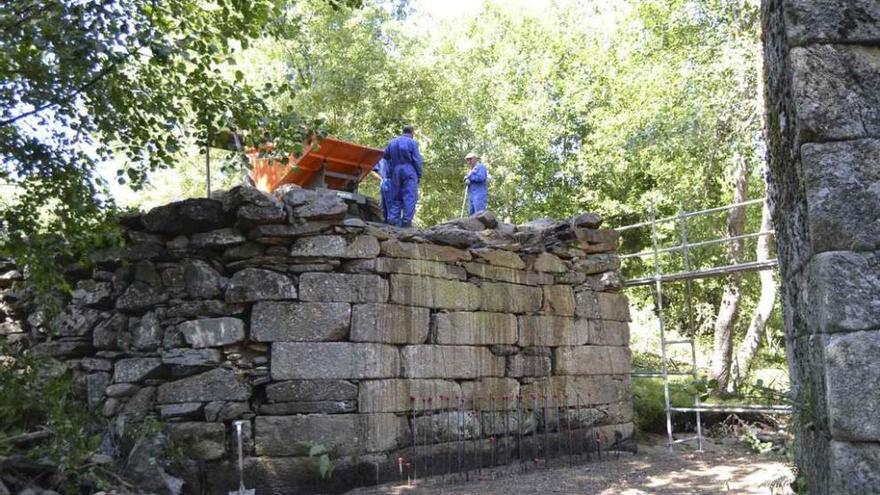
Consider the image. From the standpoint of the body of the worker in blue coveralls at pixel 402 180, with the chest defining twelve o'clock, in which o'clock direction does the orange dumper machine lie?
The orange dumper machine is roughly at 8 o'clock from the worker in blue coveralls.

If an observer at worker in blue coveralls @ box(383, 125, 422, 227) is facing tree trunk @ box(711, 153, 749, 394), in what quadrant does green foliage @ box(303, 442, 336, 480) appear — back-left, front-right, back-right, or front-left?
back-right

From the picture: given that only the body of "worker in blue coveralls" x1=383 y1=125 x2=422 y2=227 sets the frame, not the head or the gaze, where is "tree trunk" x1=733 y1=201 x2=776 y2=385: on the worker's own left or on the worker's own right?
on the worker's own right

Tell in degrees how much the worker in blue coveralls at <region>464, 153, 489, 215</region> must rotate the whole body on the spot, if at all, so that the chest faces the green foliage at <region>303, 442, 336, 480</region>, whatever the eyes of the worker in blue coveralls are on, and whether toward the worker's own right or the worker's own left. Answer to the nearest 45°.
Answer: approximately 90° to the worker's own left

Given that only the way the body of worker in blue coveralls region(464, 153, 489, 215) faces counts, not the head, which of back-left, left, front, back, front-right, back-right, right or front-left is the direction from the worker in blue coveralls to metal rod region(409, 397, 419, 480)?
left

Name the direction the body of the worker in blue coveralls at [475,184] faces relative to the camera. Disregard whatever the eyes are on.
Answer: to the viewer's left

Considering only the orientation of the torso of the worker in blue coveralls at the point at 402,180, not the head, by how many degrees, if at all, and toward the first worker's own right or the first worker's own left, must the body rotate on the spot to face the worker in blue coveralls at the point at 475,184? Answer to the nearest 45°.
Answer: approximately 45° to the first worker's own right

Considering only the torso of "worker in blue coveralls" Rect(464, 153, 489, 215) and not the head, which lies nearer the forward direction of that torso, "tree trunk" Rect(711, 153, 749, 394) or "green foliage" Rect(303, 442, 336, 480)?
the green foliage

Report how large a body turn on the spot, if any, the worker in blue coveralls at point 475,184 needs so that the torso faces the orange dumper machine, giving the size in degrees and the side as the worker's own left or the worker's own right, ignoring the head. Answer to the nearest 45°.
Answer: approximately 45° to the worker's own left

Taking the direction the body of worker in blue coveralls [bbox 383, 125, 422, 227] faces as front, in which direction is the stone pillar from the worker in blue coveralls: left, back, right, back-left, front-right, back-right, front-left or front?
back

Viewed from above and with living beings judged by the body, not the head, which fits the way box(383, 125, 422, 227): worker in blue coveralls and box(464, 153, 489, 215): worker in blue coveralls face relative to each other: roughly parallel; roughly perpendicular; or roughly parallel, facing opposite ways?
roughly perpendicular

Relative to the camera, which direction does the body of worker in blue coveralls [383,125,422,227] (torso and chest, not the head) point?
away from the camera

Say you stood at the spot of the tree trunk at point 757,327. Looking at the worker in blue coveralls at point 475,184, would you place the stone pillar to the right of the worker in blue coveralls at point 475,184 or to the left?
left

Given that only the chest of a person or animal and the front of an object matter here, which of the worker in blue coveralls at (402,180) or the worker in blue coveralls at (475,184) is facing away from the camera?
the worker in blue coveralls at (402,180)

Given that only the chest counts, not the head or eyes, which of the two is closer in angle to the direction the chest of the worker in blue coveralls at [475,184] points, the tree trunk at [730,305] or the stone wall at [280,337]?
the stone wall

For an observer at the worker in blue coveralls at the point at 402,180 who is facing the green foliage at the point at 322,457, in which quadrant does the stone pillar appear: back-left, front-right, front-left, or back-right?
front-left
